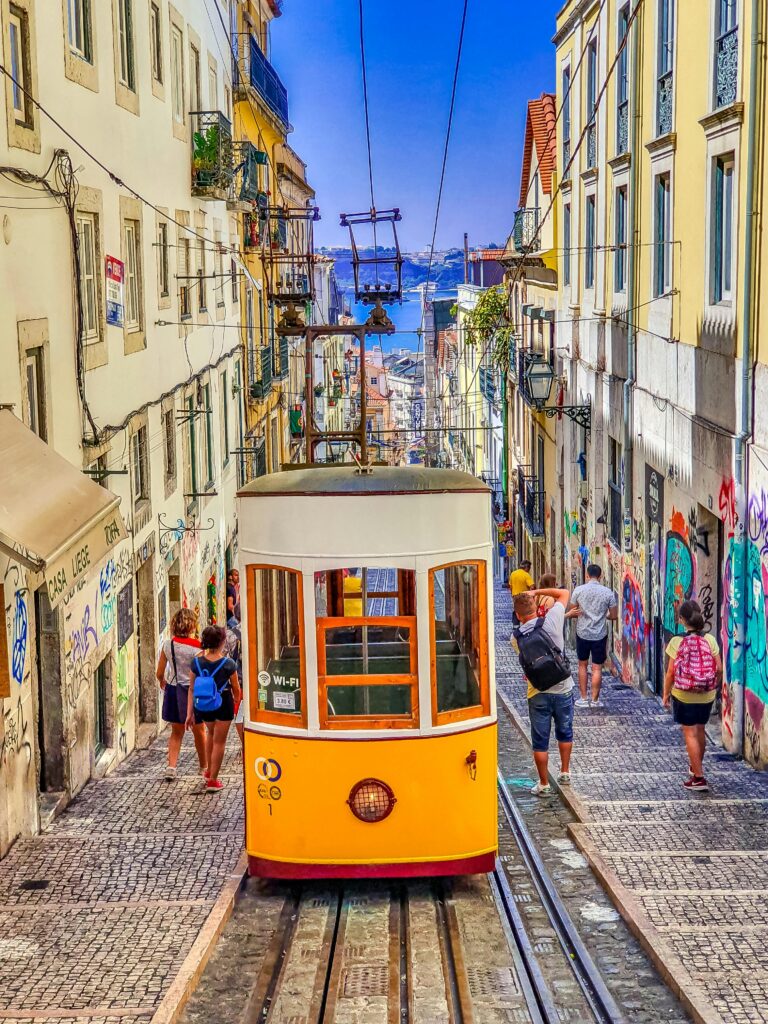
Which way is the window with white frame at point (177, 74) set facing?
to the viewer's right

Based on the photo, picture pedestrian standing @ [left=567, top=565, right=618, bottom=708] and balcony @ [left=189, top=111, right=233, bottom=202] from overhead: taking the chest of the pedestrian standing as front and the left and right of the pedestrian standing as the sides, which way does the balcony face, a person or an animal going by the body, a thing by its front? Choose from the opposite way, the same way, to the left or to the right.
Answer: to the right

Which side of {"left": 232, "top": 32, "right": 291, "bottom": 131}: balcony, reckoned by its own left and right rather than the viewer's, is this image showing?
right

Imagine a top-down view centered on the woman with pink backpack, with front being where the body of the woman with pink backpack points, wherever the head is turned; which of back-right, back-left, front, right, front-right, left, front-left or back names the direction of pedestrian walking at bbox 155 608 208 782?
left

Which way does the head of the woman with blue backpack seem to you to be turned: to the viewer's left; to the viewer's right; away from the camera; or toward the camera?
away from the camera

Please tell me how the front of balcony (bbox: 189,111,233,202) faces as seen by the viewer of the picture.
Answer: facing to the right of the viewer

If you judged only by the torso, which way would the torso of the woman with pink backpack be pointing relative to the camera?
away from the camera

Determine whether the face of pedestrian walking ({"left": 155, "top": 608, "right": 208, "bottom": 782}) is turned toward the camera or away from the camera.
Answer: away from the camera

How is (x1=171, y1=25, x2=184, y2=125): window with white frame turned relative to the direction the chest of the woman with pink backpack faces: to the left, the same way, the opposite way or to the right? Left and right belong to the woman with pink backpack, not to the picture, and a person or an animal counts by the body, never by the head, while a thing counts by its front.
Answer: to the right
